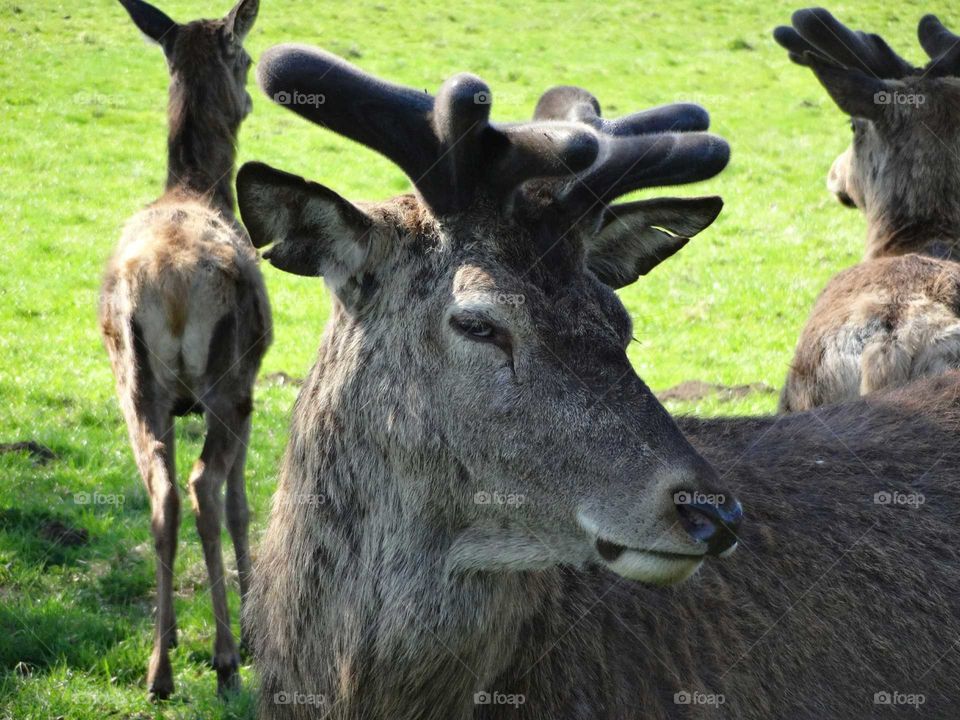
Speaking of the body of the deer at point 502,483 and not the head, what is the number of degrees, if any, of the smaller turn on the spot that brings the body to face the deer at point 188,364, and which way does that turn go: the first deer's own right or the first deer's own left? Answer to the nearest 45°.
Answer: approximately 90° to the first deer's own right

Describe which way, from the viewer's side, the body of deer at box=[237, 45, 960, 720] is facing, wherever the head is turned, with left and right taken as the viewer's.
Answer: facing the viewer and to the left of the viewer

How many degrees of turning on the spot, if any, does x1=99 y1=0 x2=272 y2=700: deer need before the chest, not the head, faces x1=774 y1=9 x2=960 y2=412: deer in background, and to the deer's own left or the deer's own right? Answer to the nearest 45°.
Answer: approximately 90° to the deer's own right

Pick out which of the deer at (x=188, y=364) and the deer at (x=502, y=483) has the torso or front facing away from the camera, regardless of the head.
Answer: the deer at (x=188, y=364)

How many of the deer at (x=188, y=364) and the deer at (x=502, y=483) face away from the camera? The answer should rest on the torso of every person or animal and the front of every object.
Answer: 1

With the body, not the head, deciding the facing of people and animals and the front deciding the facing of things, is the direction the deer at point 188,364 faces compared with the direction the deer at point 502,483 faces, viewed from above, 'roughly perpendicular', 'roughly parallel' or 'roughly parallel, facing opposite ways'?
roughly perpendicular

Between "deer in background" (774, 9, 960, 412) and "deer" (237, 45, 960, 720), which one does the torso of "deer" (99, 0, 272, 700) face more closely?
the deer in background

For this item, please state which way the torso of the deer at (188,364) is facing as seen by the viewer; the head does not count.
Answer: away from the camera

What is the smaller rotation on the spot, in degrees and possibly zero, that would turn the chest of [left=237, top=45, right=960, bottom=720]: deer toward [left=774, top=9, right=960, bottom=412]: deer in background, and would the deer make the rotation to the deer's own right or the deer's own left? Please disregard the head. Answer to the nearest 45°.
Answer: approximately 135° to the deer's own right
